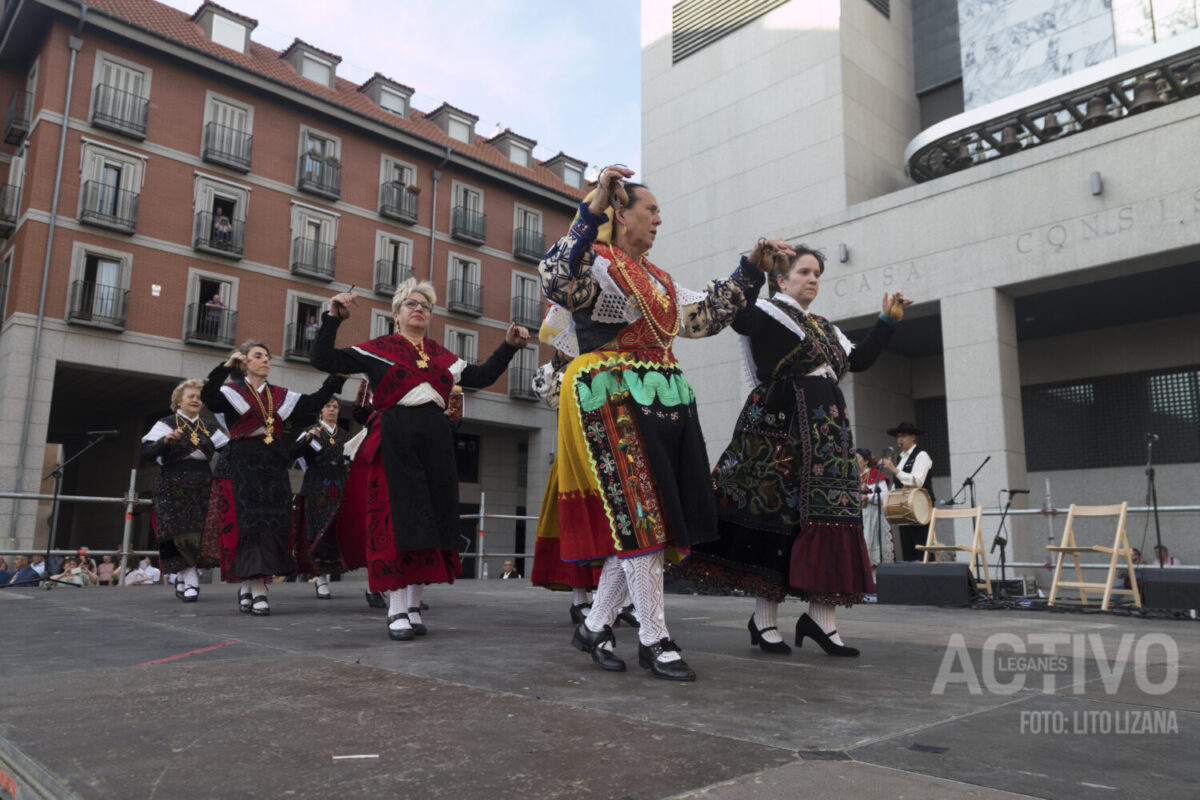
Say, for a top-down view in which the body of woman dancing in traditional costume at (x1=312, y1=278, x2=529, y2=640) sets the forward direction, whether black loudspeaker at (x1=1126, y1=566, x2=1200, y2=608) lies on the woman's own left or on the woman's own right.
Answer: on the woman's own left

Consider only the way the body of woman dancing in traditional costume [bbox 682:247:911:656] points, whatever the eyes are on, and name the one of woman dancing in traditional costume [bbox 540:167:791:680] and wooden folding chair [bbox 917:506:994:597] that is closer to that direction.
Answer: the woman dancing in traditional costume

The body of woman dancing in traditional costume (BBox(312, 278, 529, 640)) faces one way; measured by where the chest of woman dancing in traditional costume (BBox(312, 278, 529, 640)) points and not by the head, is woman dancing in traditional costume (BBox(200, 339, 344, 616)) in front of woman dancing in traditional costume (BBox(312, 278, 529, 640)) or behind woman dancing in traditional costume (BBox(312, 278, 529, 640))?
behind

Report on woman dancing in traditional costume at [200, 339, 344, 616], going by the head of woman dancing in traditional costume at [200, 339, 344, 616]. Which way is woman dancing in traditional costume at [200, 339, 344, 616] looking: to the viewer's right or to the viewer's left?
to the viewer's right

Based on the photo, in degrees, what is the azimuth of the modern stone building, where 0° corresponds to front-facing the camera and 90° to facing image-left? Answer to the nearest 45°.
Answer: approximately 45°

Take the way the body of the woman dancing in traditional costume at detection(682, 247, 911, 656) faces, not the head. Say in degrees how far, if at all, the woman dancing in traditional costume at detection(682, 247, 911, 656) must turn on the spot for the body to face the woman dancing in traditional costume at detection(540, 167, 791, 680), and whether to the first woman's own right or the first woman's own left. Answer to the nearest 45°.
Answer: approximately 90° to the first woman's own right

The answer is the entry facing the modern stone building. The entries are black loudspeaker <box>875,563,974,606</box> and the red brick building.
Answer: the red brick building

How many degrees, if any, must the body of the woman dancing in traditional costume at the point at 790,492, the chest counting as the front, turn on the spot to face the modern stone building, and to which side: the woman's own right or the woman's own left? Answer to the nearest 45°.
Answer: approximately 135° to the woman's own left

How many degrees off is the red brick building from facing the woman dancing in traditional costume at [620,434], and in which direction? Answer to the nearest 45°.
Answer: approximately 45° to its right

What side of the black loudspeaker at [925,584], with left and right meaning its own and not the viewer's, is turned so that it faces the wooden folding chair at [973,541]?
back

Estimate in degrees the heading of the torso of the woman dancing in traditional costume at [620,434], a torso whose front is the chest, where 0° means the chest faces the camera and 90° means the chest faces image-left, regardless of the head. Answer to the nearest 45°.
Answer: approximately 315°

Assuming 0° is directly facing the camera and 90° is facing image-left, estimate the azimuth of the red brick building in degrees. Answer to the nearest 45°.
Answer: approximately 315°
